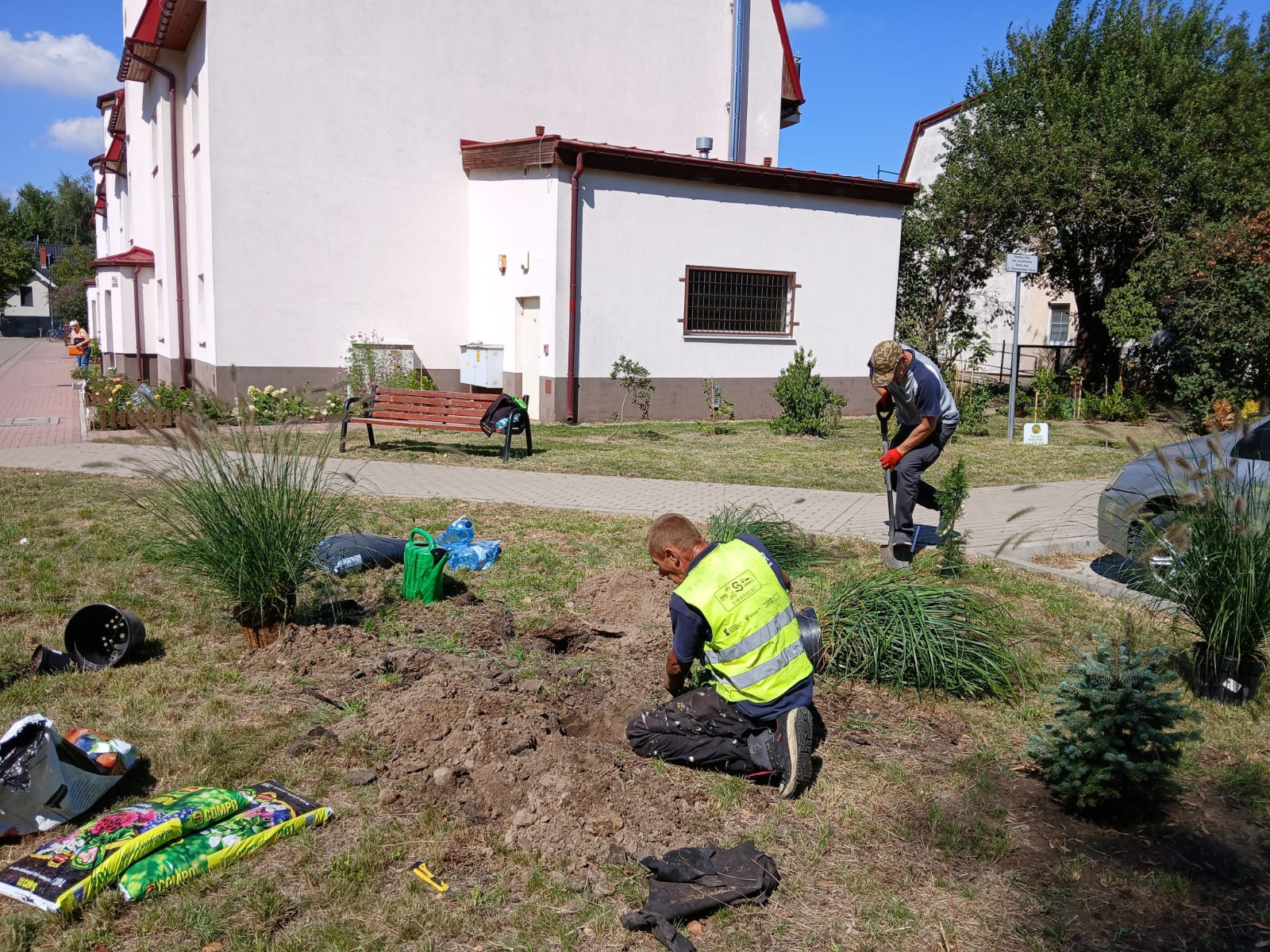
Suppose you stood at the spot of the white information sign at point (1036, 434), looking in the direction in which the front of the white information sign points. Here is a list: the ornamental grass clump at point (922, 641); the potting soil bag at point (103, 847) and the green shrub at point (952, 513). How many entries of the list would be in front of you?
3

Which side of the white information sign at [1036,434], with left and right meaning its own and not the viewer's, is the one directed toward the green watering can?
front

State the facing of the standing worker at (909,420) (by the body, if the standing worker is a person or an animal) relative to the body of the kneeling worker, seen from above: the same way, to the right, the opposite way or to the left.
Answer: to the left

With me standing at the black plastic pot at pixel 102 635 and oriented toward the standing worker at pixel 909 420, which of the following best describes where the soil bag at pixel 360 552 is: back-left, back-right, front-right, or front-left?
front-left

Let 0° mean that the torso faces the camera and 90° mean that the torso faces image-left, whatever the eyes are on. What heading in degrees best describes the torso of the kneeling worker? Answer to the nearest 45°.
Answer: approximately 135°

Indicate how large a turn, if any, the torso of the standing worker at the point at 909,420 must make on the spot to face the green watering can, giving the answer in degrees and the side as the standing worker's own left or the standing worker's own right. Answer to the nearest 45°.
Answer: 0° — they already face it

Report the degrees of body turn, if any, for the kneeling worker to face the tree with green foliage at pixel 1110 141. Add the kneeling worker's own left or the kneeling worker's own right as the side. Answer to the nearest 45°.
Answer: approximately 90° to the kneeling worker's own right

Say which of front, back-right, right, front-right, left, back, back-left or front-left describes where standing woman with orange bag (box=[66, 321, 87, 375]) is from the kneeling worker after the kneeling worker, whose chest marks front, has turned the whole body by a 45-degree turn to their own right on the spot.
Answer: front-left

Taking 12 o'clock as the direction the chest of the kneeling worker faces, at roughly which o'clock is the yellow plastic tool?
The yellow plastic tool is roughly at 9 o'clock from the kneeling worker.

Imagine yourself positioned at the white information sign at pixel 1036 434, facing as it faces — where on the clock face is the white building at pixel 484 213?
The white building is roughly at 3 o'clock from the white information sign.

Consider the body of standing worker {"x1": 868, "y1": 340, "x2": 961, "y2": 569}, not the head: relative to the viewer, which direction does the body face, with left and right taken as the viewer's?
facing the viewer and to the left of the viewer

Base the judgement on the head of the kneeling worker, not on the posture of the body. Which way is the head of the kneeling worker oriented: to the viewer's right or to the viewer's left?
to the viewer's left

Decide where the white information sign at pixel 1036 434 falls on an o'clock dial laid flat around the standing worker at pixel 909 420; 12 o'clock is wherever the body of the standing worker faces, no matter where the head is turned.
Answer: The white information sign is roughly at 5 o'clock from the standing worker.

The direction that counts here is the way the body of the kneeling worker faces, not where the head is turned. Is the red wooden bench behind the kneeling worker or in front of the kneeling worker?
in front

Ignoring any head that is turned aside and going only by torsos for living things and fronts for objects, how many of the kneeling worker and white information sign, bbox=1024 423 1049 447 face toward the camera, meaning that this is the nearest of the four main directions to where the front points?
1

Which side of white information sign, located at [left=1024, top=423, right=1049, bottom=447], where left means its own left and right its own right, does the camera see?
front

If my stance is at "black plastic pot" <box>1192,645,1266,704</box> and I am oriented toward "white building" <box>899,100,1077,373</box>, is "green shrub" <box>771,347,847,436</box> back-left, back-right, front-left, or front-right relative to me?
front-left

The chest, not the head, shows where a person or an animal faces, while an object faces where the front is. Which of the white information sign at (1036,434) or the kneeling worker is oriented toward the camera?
the white information sign
